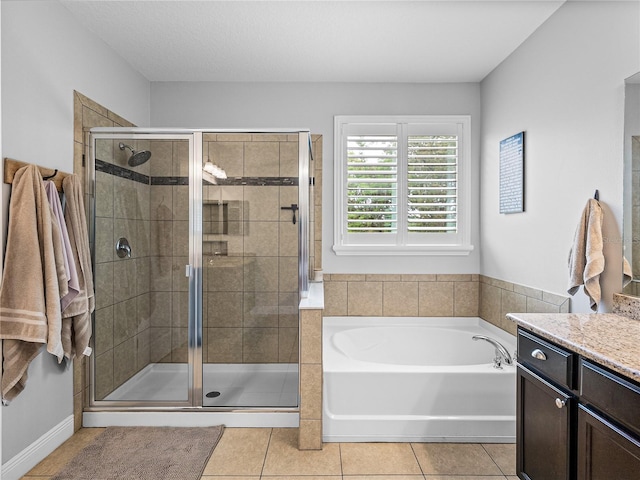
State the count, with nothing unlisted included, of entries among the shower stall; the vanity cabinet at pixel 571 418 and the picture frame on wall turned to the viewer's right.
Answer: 0

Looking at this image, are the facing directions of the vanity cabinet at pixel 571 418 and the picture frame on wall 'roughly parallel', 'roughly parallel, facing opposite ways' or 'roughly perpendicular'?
roughly parallel

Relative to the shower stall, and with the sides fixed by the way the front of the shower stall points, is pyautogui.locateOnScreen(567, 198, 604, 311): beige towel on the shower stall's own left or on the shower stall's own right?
on the shower stall's own left

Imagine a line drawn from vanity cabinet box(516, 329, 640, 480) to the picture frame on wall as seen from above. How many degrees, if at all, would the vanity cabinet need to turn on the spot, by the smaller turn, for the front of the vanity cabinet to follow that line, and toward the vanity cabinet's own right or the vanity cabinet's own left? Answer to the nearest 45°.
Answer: approximately 135° to the vanity cabinet's own right

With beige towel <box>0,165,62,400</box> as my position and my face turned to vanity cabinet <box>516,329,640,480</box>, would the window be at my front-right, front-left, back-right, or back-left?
front-left

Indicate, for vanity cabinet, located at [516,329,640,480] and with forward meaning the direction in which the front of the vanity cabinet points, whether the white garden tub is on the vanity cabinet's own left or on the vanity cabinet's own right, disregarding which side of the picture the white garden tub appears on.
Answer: on the vanity cabinet's own right

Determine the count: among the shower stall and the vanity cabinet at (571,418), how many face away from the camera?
0

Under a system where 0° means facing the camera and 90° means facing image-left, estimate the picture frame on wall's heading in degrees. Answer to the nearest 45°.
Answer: approximately 45°

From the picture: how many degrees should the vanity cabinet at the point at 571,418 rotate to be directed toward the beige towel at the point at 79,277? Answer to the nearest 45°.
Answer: approximately 45° to its right

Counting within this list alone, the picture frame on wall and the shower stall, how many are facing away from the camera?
0

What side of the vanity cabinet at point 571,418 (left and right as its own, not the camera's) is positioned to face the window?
right

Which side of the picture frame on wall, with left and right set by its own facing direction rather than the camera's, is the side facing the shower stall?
front

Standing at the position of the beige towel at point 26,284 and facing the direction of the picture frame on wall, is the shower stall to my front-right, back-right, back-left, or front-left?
front-left

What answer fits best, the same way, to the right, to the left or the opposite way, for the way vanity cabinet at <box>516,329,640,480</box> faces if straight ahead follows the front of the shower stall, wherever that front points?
to the right

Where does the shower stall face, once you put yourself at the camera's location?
facing the viewer

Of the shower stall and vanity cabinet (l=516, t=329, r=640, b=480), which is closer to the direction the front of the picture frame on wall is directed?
the shower stall

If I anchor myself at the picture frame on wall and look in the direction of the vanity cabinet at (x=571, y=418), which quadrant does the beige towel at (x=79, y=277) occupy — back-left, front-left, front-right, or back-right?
front-right

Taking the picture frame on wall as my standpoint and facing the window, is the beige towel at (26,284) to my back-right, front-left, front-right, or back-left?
front-left

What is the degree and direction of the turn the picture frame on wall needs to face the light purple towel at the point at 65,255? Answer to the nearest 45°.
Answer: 0° — it already faces it

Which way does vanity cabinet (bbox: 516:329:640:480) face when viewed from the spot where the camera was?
facing the viewer and to the left of the viewer
